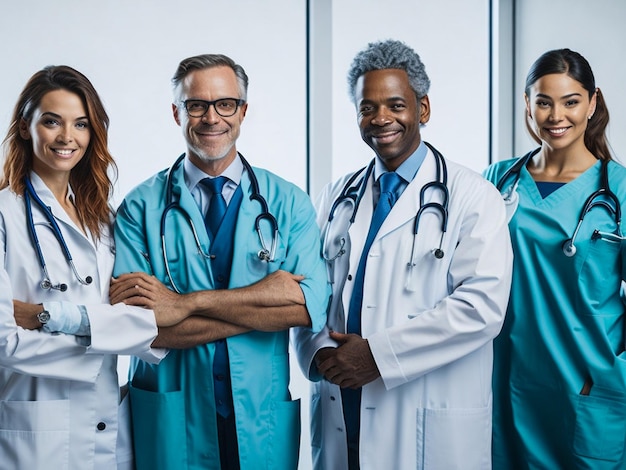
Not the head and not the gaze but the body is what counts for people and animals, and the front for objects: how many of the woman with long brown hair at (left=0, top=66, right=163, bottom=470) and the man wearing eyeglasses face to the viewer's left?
0

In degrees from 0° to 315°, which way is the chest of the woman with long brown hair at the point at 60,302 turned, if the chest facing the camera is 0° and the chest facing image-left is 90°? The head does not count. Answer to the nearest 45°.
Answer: approximately 315°

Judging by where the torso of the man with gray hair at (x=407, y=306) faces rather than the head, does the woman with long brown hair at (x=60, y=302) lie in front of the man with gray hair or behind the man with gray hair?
in front

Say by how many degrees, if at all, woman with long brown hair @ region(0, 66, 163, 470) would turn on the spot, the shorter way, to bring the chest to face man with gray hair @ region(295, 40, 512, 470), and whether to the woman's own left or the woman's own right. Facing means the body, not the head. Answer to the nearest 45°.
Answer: approximately 45° to the woman's own left
